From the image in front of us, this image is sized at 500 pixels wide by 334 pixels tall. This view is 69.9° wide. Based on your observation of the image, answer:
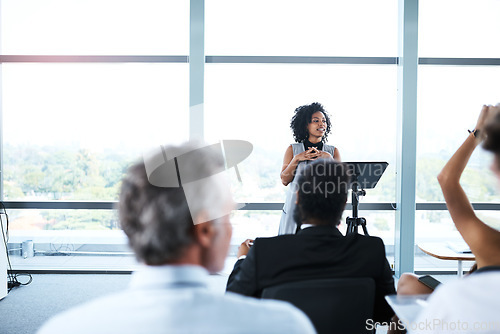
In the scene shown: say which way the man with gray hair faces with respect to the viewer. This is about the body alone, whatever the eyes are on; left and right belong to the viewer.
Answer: facing away from the viewer and to the right of the viewer

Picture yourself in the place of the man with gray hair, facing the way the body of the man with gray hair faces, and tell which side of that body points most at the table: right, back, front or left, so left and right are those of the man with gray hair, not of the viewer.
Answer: front

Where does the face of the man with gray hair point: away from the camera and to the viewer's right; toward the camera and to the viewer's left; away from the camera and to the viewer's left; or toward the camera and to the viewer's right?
away from the camera and to the viewer's right
